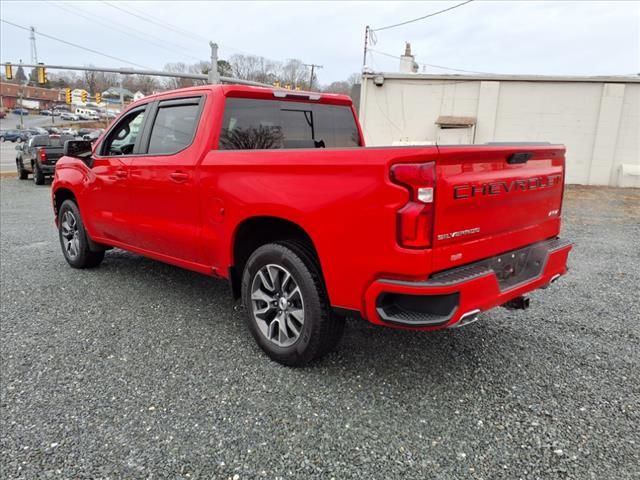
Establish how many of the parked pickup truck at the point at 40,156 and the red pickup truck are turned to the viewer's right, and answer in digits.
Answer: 0

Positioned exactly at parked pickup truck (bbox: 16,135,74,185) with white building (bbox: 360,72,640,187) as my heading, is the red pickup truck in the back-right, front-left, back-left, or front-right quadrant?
front-right

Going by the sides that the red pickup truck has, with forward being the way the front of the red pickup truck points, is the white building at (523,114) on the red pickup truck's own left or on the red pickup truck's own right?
on the red pickup truck's own right

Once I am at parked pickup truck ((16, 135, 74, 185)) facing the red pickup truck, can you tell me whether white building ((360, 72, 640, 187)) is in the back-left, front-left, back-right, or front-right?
front-left

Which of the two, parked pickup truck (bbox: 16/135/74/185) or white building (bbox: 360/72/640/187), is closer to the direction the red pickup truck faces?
the parked pickup truck

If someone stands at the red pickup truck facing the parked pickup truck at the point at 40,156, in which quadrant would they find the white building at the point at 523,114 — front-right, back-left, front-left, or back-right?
front-right

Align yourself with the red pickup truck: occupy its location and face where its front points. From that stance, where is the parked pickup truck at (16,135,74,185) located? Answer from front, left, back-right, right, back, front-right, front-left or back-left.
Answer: front

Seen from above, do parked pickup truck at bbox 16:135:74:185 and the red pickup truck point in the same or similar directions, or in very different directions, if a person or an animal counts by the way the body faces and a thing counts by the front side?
same or similar directions

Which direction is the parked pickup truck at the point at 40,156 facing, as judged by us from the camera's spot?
facing away from the viewer and to the left of the viewer

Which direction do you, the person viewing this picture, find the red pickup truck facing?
facing away from the viewer and to the left of the viewer

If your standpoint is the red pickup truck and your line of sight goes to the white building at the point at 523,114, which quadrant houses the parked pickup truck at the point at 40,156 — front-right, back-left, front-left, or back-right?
front-left
